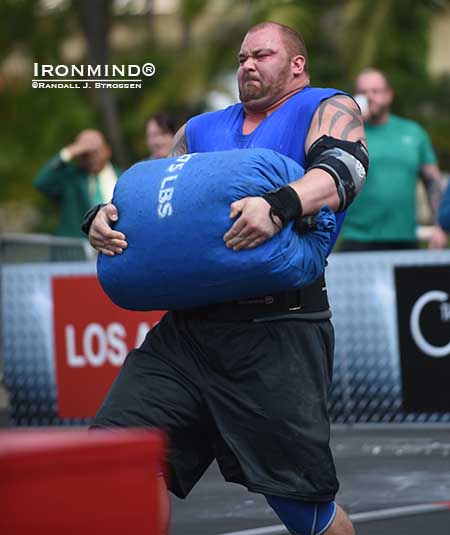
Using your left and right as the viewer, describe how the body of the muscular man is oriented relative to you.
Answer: facing the viewer and to the left of the viewer

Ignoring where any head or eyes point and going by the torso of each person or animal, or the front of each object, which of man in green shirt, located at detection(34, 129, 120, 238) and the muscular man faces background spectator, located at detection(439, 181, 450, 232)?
the man in green shirt

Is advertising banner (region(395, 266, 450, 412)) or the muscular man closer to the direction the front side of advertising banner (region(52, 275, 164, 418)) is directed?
the muscular man

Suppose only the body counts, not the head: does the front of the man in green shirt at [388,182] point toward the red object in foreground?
yes

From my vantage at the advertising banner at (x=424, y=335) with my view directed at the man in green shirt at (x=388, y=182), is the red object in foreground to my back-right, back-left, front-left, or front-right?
back-left

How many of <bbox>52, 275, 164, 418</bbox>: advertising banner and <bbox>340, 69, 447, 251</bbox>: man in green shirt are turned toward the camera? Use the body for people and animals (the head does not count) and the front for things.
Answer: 2

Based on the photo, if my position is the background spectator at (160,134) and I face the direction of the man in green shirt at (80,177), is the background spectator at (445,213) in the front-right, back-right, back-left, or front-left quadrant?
back-left
